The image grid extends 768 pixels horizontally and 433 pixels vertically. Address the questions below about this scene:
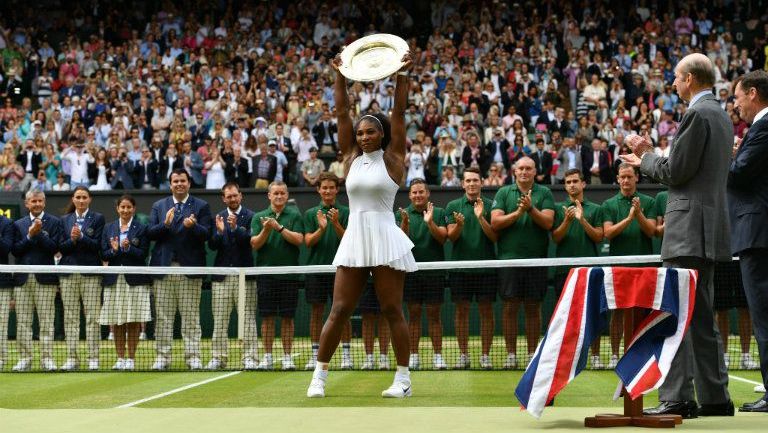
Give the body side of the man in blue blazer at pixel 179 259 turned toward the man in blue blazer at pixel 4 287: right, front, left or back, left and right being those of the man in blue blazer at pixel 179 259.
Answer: right

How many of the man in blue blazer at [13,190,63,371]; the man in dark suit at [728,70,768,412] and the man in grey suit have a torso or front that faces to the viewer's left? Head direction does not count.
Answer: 2

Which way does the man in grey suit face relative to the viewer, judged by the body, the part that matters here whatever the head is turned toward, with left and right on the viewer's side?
facing to the left of the viewer

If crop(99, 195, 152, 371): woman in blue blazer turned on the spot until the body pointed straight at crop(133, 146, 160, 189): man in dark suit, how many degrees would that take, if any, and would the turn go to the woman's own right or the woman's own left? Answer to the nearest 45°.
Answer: approximately 180°

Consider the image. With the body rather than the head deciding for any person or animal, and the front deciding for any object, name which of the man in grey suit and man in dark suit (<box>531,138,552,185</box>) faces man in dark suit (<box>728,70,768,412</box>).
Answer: man in dark suit (<box>531,138,552,185</box>)

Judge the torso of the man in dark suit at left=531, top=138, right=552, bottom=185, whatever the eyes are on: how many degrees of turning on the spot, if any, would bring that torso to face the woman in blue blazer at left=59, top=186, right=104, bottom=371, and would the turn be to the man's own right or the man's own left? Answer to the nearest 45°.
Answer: approximately 45° to the man's own right

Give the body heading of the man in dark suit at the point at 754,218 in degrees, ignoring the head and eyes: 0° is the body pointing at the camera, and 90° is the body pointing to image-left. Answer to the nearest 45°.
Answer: approximately 90°

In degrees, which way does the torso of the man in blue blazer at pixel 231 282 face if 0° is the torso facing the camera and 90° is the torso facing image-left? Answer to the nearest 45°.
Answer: approximately 0°
